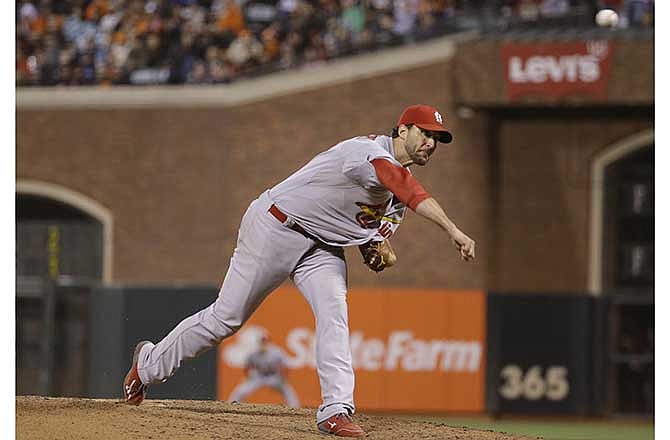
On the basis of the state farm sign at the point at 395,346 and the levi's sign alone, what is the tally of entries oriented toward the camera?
2

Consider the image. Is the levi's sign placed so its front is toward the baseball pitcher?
yes

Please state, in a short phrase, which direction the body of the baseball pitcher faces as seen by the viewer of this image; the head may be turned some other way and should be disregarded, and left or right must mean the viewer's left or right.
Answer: facing the viewer and to the right of the viewer

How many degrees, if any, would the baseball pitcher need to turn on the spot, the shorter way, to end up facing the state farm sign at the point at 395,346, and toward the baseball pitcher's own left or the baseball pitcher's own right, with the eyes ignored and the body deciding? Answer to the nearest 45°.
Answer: approximately 135° to the baseball pitcher's own left

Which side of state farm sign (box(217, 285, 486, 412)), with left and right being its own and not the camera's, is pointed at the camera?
front

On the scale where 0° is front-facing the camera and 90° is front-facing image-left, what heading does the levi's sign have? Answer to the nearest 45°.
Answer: approximately 0°
